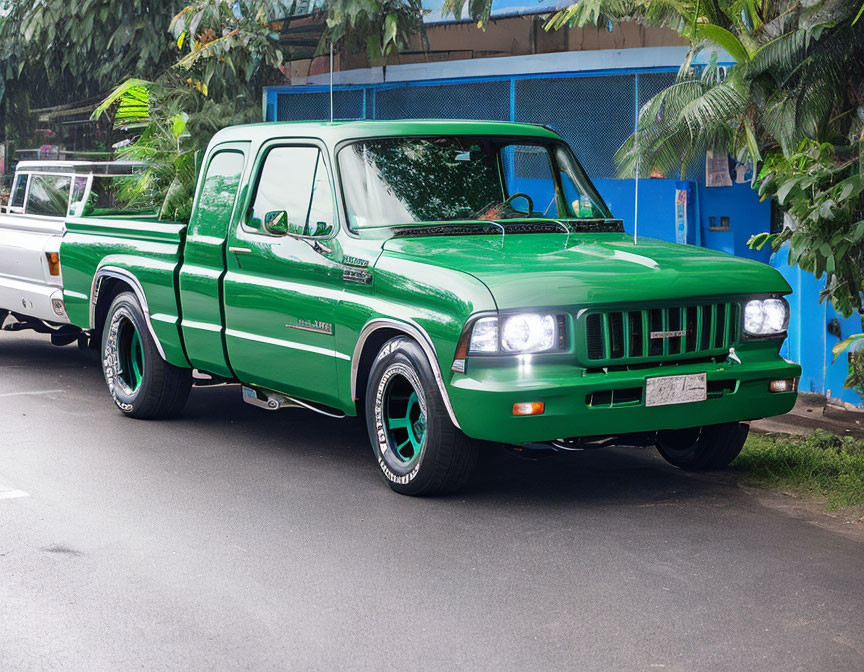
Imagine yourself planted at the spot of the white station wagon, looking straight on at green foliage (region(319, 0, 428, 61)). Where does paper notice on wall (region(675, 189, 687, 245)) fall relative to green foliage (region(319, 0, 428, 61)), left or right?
right

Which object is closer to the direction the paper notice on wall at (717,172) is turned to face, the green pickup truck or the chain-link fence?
the green pickup truck

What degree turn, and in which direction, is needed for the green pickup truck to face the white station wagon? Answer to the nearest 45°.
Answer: approximately 180°

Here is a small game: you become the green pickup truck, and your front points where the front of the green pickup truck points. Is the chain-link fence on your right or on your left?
on your left

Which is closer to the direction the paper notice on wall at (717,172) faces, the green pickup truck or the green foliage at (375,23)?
the green pickup truck

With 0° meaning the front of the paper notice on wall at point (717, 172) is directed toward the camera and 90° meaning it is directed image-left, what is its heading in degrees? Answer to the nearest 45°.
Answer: approximately 0°

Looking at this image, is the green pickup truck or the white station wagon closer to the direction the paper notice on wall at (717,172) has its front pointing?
the green pickup truck

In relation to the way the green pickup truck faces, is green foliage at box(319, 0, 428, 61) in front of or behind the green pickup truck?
behind

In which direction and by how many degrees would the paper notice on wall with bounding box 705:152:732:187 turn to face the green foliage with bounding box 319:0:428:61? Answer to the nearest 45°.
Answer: approximately 135° to its right
